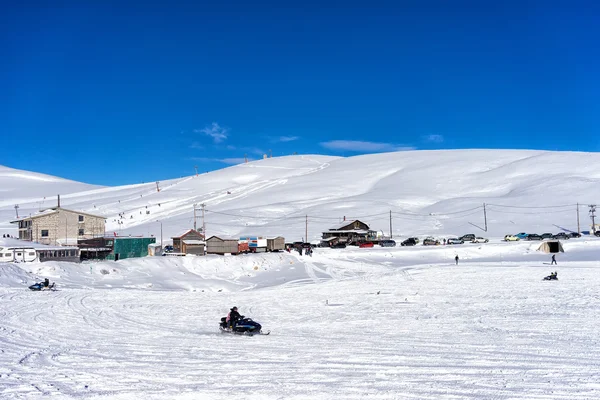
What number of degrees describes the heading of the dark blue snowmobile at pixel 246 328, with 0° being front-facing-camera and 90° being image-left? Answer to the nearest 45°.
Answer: approximately 270°

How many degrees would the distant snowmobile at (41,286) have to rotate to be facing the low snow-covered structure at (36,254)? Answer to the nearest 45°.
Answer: approximately 90° to its right

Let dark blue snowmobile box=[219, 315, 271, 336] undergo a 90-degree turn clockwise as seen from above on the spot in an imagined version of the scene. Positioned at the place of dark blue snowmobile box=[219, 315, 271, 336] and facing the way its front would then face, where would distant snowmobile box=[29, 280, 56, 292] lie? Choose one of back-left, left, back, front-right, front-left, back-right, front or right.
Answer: back-right

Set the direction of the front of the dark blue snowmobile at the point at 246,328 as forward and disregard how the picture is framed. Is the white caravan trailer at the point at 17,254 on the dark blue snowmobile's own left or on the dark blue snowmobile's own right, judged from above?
on the dark blue snowmobile's own left

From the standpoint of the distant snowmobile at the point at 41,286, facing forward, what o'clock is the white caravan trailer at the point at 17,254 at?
The white caravan trailer is roughly at 3 o'clock from the distant snowmobile.

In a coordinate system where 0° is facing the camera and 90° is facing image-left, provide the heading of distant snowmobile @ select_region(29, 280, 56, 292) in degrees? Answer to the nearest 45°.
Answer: approximately 90°
